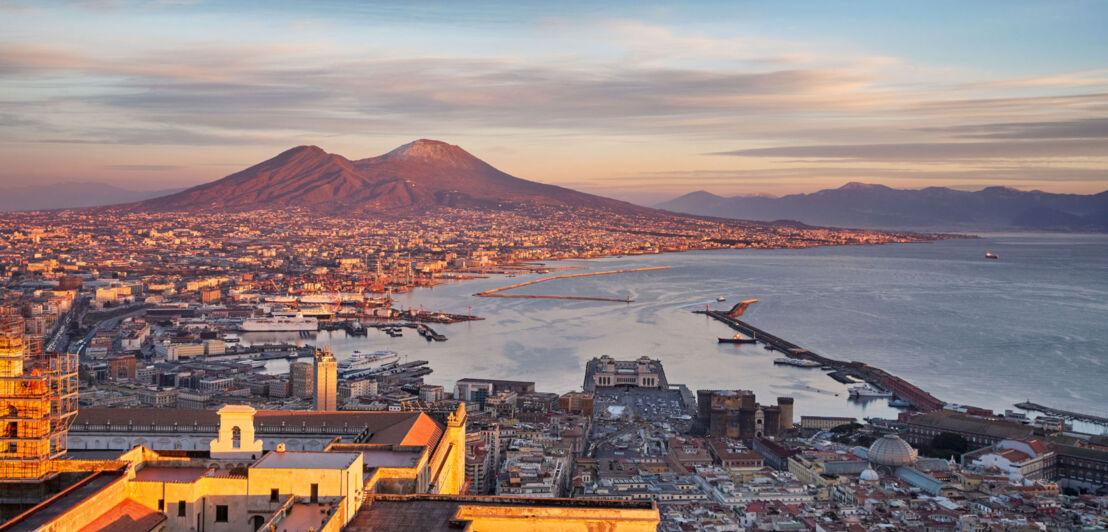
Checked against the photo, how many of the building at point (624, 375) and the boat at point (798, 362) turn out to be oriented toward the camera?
1

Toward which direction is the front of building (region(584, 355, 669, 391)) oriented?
toward the camera

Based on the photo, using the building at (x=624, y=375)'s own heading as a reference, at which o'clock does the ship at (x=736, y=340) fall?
The ship is roughly at 7 o'clock from the building.

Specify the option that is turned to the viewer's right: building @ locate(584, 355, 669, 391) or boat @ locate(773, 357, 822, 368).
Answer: the boat

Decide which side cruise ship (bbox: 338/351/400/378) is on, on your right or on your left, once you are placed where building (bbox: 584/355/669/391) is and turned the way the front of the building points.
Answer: on your right

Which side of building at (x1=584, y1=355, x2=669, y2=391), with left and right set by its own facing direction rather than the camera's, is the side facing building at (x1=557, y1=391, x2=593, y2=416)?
front

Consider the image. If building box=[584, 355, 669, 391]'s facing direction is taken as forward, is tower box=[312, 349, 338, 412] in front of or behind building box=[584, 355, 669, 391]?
in front

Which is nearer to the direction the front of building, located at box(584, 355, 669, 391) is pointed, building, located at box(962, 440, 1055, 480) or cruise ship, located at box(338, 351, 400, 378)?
the building

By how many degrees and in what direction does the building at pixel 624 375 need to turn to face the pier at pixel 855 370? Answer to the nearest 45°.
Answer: approximately 90° to its left
